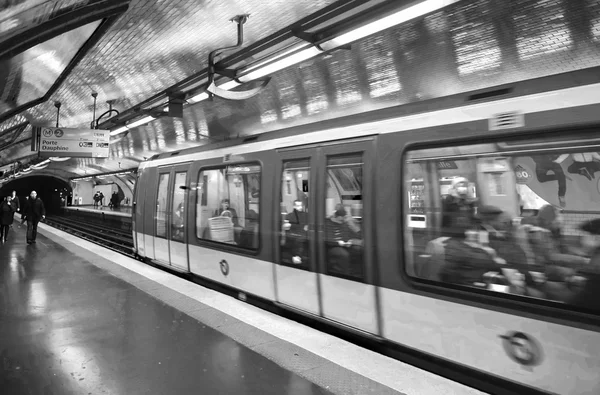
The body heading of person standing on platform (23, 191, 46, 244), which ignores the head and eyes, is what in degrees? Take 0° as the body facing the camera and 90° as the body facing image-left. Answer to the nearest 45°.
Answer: approximately 0°

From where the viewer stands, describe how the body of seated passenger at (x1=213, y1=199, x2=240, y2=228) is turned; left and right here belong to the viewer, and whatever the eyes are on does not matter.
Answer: facing the viewer

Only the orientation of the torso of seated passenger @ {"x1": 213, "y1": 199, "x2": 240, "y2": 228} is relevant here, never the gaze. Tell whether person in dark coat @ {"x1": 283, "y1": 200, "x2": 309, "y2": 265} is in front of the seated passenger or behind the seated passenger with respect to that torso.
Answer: in front

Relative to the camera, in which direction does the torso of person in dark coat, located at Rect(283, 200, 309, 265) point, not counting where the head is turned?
toward the camera

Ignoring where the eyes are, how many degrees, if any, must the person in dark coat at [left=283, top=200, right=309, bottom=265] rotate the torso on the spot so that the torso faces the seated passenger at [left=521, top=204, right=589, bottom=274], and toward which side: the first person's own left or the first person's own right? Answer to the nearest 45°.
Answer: approximately 45° to the first person's own left

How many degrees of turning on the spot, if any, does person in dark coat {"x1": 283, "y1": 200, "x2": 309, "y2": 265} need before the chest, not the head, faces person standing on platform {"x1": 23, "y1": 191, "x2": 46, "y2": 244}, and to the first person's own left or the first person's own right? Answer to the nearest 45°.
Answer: approximately 135° to the first person's own right

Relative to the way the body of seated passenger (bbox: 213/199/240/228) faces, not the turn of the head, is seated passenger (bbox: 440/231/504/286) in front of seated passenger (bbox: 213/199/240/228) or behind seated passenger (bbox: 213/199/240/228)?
in front

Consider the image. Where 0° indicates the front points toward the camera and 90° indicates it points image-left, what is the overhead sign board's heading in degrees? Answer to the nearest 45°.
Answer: approximately 0°

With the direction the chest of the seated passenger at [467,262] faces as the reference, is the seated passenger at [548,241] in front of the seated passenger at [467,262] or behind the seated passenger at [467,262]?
in front
